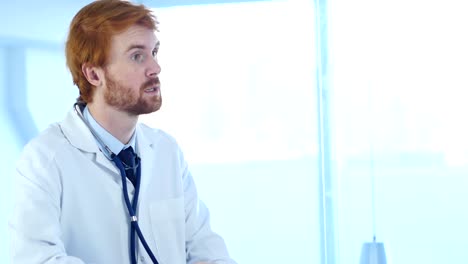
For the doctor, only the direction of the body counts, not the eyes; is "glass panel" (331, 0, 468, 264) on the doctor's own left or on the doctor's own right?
on the doctor's own left

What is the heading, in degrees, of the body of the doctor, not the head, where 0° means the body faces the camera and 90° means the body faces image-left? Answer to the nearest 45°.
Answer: approximately 315°
